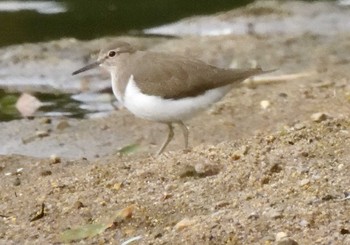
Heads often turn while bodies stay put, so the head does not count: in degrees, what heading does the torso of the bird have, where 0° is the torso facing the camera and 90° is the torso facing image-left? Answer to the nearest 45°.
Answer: approximately 90°

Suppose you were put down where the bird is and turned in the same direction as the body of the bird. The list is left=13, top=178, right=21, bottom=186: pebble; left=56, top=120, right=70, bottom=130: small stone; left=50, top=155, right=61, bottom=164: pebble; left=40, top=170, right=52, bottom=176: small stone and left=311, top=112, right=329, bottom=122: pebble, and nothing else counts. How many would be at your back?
1

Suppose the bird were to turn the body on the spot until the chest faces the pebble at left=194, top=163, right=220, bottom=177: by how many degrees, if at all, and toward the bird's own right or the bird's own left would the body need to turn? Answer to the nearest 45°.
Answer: approximately 90° to the bird's own left

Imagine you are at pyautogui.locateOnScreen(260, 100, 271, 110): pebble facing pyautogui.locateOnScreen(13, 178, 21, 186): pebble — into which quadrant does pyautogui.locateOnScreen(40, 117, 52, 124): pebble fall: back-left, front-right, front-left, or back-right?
front-right

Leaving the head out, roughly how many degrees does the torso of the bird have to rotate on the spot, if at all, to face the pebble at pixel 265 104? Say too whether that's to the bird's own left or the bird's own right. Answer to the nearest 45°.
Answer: approximately 135° to the bird's own right

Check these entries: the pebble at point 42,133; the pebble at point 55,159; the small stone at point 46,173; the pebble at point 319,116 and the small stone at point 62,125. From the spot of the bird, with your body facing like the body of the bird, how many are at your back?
1

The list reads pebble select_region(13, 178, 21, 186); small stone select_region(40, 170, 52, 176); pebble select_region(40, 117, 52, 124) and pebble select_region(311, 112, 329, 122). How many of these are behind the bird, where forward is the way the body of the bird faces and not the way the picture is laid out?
1

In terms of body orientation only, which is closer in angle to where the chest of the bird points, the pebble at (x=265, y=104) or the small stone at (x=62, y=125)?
the small stone

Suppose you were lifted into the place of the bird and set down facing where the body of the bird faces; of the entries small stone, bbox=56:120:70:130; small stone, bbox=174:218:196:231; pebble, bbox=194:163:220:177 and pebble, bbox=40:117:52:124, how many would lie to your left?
2

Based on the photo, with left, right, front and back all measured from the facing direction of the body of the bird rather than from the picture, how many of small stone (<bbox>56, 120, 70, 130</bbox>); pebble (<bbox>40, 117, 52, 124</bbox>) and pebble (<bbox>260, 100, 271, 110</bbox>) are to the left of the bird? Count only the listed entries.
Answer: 0

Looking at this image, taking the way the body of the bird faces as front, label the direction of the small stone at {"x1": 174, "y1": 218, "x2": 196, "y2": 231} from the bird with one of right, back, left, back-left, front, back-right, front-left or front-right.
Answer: left

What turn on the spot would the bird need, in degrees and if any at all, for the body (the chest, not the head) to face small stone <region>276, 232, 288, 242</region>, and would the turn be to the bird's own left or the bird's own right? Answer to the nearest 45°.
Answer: approximately 90° to the bird's own left

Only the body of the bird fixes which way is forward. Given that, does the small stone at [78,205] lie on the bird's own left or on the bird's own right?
on the bird's own left

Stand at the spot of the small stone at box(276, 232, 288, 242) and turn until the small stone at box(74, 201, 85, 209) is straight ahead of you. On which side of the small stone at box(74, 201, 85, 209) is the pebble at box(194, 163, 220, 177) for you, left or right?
right

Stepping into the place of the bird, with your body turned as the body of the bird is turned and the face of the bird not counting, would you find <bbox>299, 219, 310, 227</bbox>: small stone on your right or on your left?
on your left
